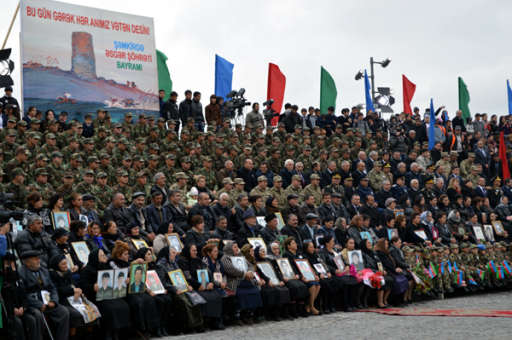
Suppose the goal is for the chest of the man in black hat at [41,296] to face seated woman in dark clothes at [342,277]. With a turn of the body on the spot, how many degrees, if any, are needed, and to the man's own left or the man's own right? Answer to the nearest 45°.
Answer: approximately 90° to the man's own left

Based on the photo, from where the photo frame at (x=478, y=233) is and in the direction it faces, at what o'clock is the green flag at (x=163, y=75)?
The green flag is roughly at 5 o'clock from the photo frame.

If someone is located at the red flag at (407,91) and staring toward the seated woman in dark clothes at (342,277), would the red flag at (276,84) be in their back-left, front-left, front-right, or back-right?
front-right

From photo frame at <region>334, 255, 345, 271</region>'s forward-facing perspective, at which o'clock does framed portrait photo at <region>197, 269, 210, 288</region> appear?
The framed portrait photo is roughly at 3 o'clock from the photo frame.

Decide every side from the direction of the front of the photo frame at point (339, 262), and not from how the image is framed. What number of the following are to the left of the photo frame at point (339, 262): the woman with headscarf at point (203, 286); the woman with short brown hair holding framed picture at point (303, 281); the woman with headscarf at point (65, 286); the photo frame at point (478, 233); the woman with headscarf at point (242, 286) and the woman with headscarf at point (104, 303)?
1

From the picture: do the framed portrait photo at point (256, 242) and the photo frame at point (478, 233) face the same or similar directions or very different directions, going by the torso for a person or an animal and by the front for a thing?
same or similar directions

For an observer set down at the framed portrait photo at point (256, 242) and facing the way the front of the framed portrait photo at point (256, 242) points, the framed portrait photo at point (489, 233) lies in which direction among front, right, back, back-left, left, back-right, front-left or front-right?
left

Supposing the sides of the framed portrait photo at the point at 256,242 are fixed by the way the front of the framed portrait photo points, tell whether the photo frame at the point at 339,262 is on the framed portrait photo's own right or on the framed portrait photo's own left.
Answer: on the framed portrait photo's own left

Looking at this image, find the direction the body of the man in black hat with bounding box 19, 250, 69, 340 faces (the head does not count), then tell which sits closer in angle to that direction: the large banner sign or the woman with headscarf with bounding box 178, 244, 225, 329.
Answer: the woman with headscarf

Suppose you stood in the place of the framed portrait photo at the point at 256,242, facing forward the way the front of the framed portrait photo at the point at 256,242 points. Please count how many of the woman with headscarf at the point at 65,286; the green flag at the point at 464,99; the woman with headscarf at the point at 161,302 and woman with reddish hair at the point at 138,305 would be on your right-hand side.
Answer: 3

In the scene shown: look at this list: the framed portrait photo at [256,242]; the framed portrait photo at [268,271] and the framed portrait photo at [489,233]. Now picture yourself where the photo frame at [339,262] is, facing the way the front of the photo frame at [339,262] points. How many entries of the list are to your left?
1

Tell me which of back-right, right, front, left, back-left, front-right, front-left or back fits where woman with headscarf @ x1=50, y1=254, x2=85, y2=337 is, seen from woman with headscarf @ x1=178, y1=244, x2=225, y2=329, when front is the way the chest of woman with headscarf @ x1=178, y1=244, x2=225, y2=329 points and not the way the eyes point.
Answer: right

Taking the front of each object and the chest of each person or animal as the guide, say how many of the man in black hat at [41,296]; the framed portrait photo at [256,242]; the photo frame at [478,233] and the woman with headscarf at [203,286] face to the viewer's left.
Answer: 0

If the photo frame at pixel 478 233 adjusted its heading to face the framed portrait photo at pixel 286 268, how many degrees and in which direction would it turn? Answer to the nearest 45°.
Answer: approximately 90° to its right

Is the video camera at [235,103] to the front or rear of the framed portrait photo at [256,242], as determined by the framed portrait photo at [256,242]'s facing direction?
to the rear

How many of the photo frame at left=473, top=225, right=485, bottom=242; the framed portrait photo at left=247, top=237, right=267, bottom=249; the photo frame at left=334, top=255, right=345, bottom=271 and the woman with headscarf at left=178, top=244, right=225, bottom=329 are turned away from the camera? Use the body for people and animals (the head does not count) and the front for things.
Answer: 0

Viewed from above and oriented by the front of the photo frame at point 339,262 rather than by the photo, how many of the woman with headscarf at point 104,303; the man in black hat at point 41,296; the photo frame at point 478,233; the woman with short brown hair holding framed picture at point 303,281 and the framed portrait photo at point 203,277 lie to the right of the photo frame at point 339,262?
4

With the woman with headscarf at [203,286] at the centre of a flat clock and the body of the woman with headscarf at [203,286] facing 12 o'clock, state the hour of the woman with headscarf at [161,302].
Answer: the woman with headscarf at [161,302] is roughly at 3 o'clock from the woman with headscarf at [203,286].
